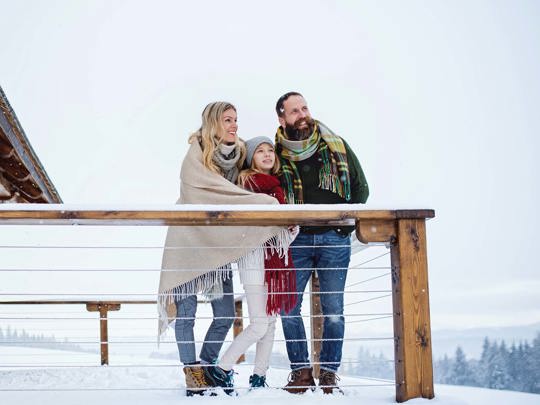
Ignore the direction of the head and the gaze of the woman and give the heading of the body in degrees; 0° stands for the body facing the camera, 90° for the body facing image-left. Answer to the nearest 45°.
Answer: approximately 315°

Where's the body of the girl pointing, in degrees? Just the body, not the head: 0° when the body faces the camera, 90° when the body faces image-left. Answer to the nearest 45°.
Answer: approximately 315°

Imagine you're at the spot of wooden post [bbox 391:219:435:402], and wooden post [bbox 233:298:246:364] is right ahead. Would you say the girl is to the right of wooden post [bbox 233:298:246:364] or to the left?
left

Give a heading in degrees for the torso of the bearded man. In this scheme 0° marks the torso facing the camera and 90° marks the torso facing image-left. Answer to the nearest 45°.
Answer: approximately 0°

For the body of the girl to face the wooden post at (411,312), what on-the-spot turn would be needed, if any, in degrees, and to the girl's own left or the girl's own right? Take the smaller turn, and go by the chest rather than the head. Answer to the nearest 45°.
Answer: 0° — they already face it

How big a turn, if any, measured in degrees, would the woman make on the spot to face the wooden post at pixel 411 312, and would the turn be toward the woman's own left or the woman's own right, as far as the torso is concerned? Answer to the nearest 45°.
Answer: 0° — they already face it

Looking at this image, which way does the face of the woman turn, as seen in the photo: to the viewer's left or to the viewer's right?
to the viewer's right

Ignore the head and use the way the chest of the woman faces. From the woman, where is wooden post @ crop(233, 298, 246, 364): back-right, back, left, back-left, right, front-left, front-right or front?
back-left
